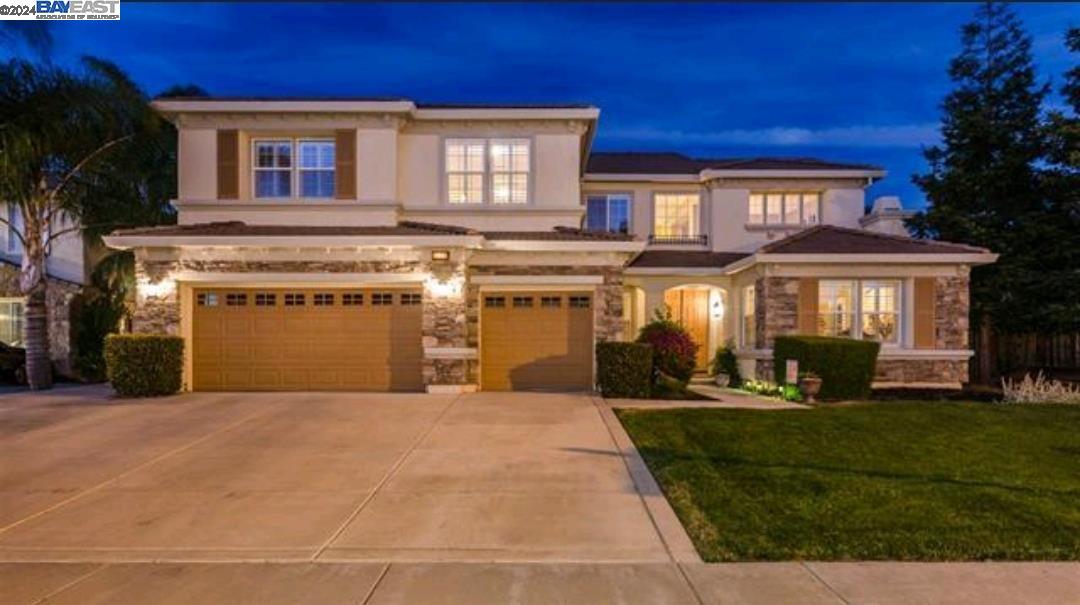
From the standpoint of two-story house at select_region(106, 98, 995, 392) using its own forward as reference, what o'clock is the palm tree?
The palm tree is roughly at 3 o'clock from the two-story house.

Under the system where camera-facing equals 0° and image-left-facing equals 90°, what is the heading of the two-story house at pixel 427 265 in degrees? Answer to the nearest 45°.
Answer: approximately 0°

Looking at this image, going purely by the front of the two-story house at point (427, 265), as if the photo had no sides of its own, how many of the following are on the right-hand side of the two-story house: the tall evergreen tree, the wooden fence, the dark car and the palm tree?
2

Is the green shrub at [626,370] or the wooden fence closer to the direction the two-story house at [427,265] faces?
the green shrub

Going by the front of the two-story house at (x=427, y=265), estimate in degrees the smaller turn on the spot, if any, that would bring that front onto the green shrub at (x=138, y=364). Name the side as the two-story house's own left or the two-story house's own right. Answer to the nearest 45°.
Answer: approximately 45° to the two-story house's own right

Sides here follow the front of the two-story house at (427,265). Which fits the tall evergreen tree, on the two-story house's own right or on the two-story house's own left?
on the two-story house's own left

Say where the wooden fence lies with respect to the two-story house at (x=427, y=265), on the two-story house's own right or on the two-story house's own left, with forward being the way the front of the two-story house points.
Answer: on the two-story house's own left

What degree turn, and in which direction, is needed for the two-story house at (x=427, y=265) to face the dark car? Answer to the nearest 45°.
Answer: approximately 90° to its right
